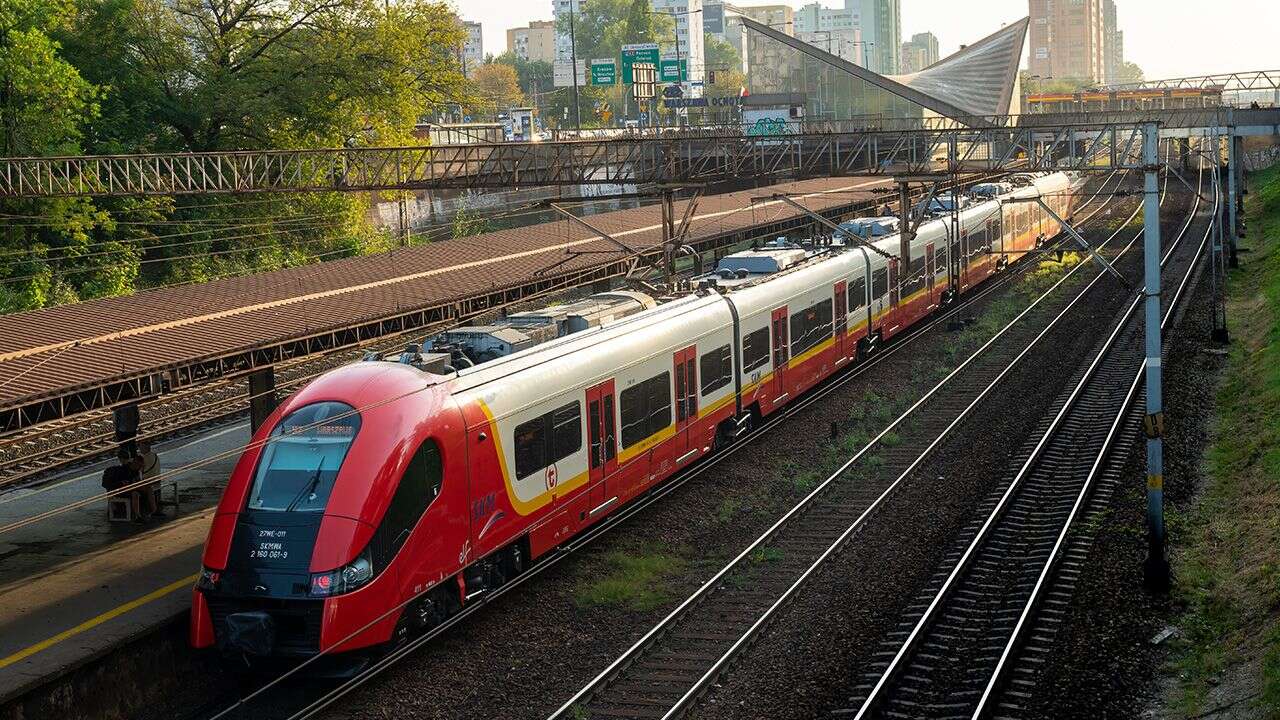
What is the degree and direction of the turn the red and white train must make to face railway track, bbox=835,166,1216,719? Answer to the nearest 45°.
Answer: approximately 135° to its left

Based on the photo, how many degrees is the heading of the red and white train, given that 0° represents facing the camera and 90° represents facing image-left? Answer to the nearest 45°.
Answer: approximately 45°

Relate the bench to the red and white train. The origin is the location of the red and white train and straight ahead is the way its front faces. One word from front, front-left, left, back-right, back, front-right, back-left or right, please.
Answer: front

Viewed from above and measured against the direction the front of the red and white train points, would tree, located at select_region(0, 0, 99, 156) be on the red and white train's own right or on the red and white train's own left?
on the red and white train's own right

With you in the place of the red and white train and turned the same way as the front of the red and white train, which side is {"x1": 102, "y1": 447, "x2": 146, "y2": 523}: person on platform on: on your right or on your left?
on your right
